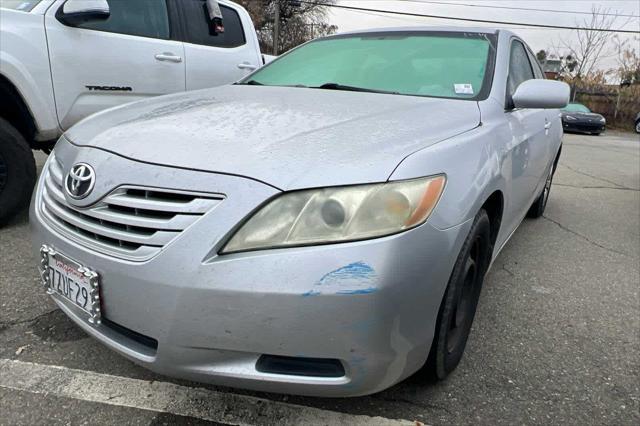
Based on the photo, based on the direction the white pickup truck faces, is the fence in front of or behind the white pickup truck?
behind

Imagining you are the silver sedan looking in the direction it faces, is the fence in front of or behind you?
behind

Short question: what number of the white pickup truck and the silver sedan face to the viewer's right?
0

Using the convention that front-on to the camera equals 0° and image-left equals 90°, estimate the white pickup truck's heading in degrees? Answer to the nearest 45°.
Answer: approximately 45°

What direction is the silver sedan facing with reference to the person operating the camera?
facing the viewer and to the left of the viewer

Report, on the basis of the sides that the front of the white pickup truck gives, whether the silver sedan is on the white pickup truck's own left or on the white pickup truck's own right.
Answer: on the white pickup truck's own left

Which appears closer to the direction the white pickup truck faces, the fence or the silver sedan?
the silver sedan

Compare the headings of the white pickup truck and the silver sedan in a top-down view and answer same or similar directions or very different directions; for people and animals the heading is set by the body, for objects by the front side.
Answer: same or similar directions

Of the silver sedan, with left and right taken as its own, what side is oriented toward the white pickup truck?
right
